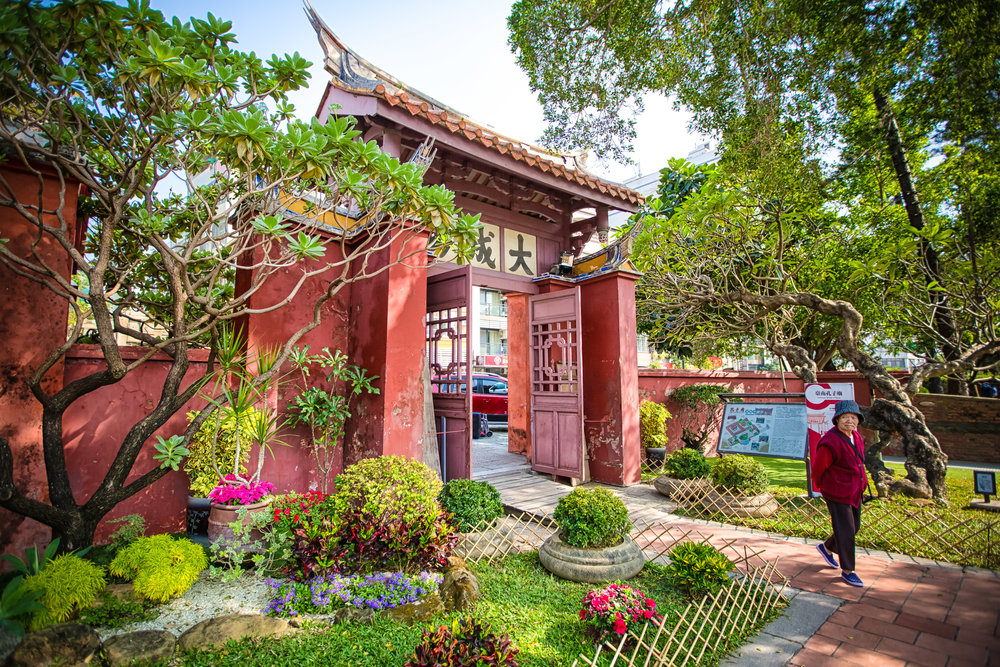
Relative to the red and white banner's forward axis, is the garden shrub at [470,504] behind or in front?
in front

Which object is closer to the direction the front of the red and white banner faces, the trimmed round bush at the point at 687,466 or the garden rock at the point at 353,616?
the garden rock

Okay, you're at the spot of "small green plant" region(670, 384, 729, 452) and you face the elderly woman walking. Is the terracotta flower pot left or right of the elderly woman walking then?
right

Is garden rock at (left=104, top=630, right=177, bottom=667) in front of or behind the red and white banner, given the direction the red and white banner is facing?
in front

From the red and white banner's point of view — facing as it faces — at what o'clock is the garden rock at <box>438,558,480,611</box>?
The garden rock is roughly at 1 o'clock from the red and white banner.

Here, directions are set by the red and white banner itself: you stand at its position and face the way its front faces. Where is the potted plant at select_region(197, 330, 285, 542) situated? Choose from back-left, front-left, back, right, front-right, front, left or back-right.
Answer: front-right

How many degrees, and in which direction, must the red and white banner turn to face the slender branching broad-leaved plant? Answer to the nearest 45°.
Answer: approximately 45° to its right

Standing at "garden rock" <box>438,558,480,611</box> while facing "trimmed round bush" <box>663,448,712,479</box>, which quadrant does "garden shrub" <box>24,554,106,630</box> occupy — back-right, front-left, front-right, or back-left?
back-left

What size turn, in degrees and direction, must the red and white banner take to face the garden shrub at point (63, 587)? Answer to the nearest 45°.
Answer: approximately 45° to its right

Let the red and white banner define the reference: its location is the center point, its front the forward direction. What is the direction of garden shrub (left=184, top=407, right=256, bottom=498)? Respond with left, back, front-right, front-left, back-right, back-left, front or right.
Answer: front-right

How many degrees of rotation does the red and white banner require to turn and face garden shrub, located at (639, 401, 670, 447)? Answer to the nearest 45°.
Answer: approximately 135° to its right

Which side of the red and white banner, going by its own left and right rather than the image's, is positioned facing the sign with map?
right

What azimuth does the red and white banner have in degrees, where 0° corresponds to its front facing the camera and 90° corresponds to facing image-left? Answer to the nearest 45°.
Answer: approximately 0°

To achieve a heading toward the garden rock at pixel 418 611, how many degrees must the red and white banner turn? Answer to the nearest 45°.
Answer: approximately 45° to its right

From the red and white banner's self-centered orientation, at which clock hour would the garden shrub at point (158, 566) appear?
The garden shrub is roughly at 1 o'clock from the red and white banner.
